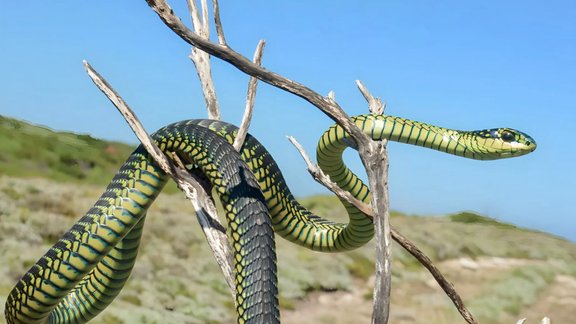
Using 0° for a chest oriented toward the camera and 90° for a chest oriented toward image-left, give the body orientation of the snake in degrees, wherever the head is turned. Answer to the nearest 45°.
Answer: approximately 270°
